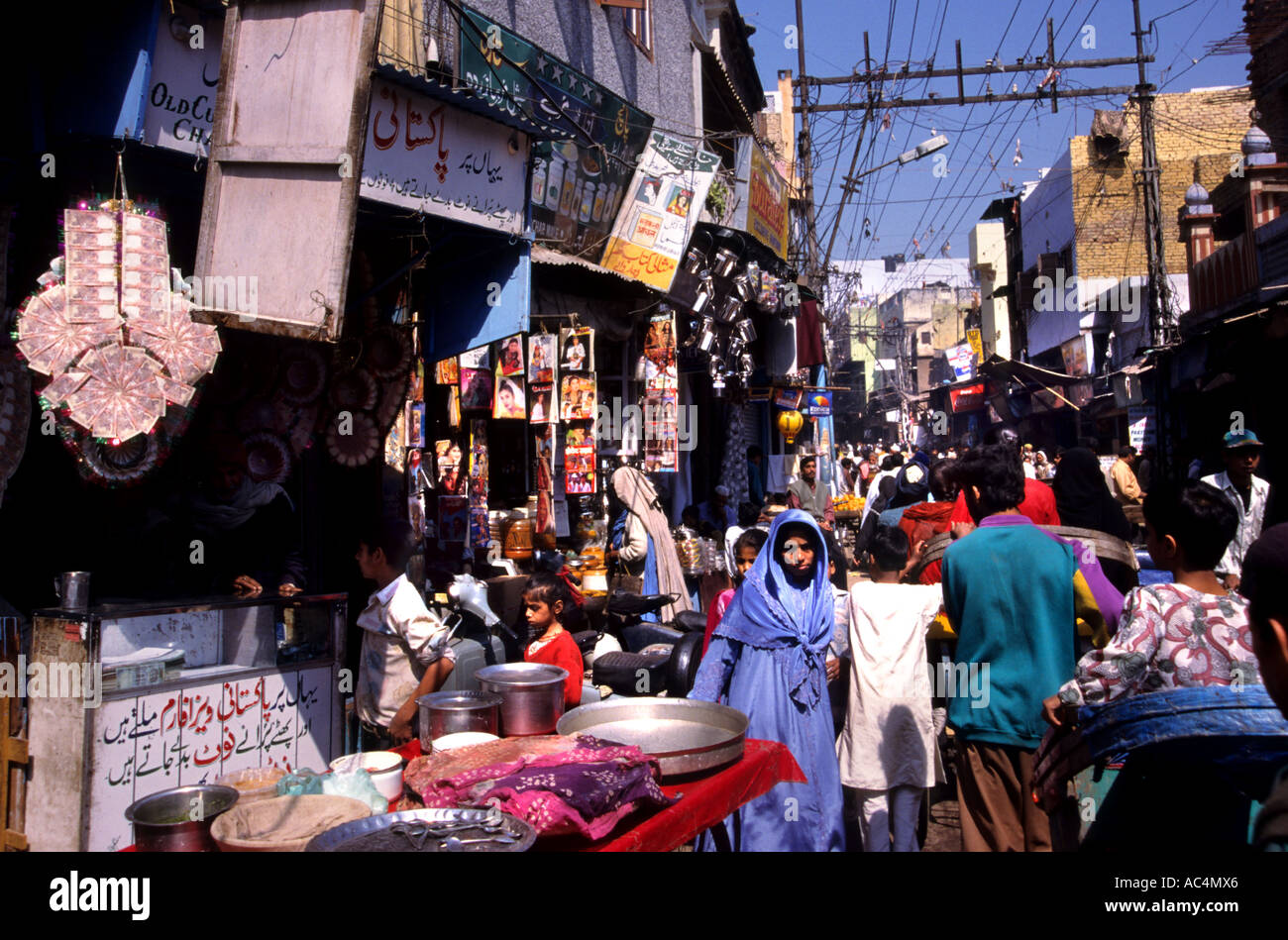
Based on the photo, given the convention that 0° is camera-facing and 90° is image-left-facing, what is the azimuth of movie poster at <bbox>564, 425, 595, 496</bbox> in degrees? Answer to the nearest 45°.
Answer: approximately 0°

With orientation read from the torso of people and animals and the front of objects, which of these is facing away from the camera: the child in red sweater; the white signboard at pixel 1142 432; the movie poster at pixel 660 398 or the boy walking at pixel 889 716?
the boy walking

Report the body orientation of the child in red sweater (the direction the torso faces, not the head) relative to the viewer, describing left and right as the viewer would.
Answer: facing the viewer and to the left of the viewer

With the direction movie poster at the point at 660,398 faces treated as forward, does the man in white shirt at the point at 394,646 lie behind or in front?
in front

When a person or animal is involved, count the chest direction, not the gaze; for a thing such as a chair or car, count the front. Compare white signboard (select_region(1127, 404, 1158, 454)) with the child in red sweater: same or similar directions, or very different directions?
same or similar directions

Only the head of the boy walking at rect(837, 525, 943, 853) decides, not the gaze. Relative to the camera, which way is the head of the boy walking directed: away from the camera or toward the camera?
away from the camera

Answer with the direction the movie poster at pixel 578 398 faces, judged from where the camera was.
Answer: facing the viewer

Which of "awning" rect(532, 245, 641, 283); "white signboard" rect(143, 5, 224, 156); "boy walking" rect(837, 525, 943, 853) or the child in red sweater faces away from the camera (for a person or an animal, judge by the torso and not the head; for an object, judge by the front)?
the boy walking

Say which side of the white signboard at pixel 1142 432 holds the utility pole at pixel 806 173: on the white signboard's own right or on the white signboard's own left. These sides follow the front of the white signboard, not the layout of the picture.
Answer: on the white signboard's own right

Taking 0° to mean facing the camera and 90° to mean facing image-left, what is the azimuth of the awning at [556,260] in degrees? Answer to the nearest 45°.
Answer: approximately 315°

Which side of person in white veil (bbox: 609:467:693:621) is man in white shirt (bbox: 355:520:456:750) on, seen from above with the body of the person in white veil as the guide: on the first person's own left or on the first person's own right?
on the first person's own left

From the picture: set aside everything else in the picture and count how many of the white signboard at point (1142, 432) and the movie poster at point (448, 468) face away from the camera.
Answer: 0
